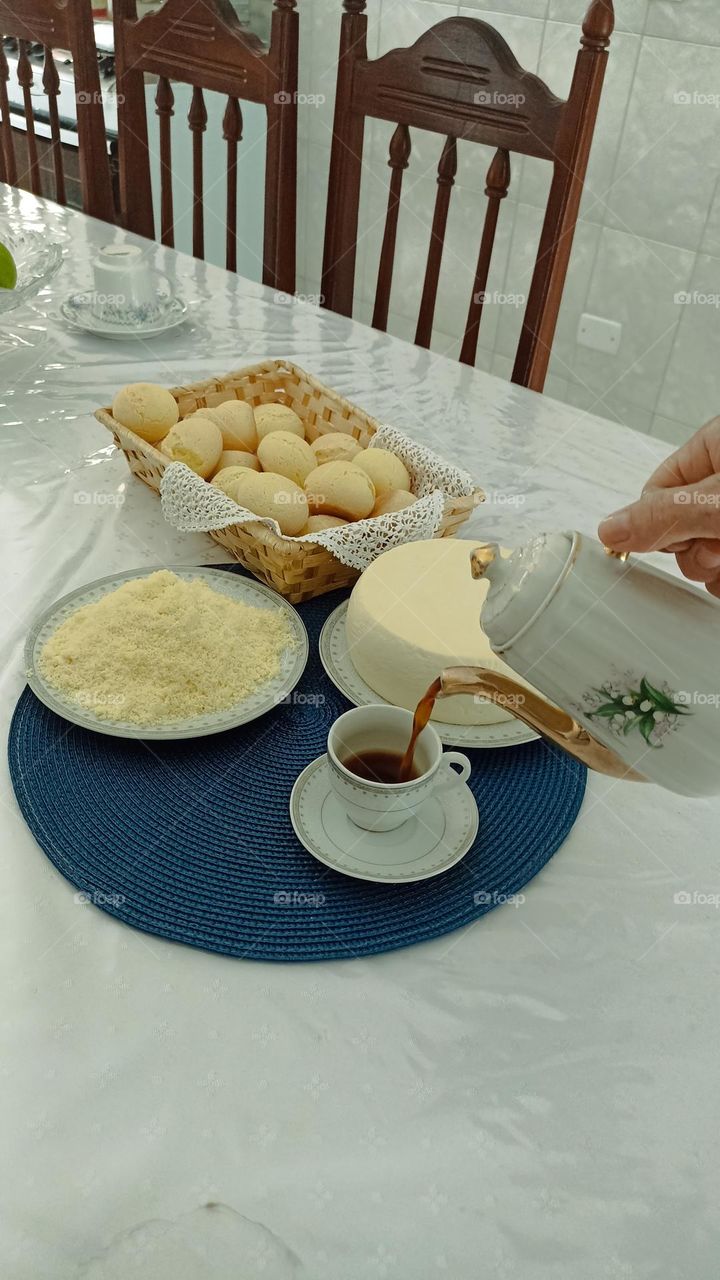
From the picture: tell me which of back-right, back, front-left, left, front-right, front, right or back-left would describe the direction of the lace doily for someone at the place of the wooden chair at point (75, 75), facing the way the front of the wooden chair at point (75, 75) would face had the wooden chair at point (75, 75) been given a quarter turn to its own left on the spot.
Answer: front-right

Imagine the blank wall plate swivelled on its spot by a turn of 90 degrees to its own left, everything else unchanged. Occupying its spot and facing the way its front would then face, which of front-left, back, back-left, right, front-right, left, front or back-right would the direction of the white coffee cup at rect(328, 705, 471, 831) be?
front-right

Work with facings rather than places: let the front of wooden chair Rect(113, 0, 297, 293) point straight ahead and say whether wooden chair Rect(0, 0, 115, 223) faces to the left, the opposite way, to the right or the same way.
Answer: the same way

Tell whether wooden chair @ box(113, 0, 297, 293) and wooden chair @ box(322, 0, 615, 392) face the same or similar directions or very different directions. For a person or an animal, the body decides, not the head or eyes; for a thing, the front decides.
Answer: same or similar directions

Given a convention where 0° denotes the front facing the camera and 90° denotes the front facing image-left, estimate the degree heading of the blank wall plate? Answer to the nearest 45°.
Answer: approximately 45°

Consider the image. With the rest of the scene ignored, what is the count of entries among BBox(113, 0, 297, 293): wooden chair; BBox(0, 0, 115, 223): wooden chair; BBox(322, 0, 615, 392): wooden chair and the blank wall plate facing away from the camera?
0

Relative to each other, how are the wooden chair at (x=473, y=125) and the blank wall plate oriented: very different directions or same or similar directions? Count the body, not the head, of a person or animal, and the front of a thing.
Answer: same or similar directions

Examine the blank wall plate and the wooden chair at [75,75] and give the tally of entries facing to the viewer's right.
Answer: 0

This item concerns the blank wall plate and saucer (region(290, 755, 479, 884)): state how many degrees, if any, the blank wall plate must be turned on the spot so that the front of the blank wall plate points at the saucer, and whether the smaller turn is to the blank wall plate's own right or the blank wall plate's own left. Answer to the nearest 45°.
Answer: approximately 45° to the blank wall plate's own left

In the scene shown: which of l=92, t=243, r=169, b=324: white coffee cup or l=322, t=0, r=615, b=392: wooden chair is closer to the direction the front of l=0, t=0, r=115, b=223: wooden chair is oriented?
the white coffee cup

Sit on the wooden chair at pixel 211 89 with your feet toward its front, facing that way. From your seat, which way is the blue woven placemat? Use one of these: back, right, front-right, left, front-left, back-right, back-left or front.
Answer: front-left

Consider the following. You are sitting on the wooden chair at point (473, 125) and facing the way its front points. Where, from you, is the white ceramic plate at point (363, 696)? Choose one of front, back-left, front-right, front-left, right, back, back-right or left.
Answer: front-left

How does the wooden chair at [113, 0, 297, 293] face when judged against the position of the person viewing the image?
facing the viewer and to the left of the viewer

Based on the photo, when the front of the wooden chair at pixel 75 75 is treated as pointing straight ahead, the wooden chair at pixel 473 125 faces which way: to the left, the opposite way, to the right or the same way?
the same way

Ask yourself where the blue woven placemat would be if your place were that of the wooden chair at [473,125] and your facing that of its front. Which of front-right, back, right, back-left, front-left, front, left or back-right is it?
front-left

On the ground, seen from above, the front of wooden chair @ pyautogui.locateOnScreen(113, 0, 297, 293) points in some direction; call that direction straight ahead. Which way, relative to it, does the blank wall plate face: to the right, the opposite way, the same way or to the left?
the same way
